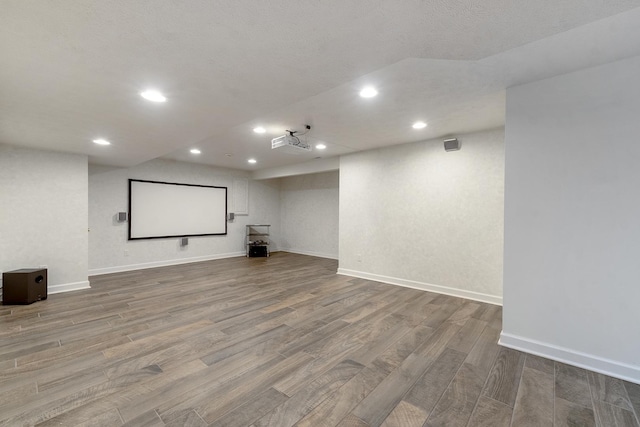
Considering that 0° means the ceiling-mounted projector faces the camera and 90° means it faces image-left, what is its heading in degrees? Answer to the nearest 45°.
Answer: approximately 135°

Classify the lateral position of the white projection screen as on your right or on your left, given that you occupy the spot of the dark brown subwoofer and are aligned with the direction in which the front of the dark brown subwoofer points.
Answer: on your left

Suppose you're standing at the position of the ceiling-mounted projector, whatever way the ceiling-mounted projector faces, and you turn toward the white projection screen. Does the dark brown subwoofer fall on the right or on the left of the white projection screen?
left

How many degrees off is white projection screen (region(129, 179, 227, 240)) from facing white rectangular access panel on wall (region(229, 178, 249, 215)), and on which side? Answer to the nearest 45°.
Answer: approximately 45° to its left

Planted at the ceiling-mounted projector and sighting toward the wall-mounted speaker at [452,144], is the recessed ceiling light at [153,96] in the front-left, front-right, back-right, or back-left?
back-right

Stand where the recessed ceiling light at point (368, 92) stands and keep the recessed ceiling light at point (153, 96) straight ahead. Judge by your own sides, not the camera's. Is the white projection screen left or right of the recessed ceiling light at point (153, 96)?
right

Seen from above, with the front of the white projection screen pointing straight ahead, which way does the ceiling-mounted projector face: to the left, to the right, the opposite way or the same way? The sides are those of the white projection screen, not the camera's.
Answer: the opposite way

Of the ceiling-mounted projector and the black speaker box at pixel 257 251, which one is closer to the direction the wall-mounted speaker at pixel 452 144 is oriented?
the ceiling-mounted projector

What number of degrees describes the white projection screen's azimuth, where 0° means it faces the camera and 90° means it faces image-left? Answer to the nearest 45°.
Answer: approximately 315°
